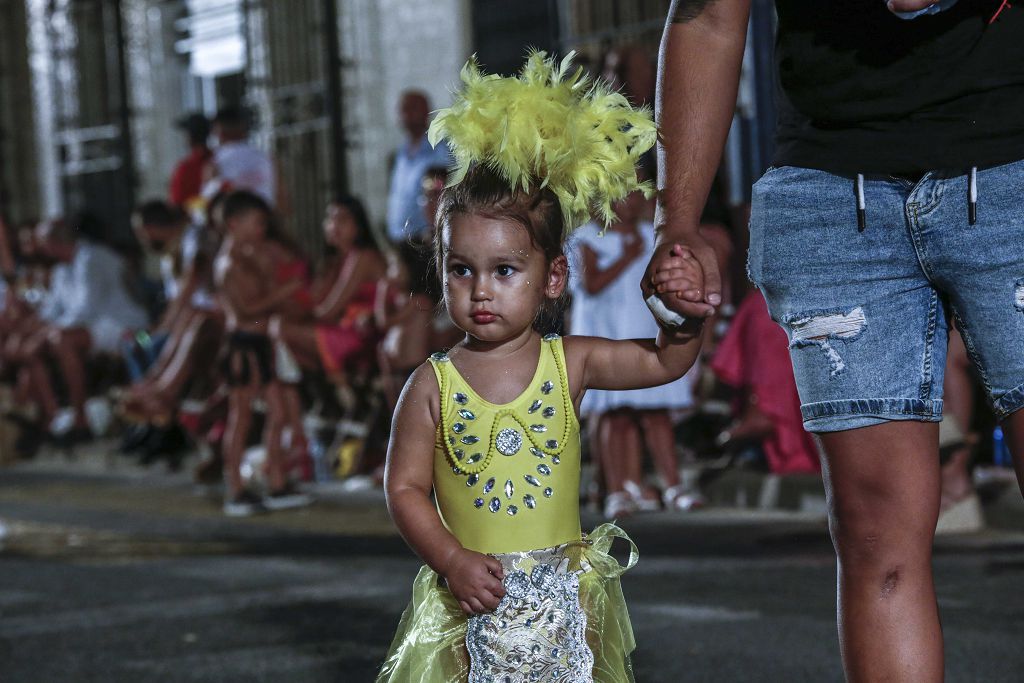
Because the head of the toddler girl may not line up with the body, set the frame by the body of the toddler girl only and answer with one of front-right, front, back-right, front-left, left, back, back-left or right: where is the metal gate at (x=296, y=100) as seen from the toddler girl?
back

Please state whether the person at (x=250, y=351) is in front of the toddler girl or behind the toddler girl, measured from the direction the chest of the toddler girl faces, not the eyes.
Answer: behind

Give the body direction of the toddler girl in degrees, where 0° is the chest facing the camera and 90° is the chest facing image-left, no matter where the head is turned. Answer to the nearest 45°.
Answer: approximately 0°

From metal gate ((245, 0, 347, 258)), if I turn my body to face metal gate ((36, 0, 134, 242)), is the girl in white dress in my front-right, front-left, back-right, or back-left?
back-left

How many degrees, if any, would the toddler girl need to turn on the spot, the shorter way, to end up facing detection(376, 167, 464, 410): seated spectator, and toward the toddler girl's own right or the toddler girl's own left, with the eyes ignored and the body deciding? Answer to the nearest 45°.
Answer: approximately 180°

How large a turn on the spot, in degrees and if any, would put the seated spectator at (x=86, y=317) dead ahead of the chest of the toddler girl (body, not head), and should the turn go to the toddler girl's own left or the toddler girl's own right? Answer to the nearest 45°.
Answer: approximately 180°

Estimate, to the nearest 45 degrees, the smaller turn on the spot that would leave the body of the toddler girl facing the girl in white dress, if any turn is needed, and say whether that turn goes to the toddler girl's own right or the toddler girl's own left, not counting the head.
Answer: approximately 180°
